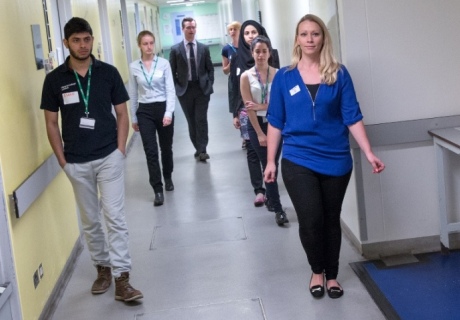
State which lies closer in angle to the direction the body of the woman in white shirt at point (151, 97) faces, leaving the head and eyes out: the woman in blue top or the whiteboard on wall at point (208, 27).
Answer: the woman in blue top

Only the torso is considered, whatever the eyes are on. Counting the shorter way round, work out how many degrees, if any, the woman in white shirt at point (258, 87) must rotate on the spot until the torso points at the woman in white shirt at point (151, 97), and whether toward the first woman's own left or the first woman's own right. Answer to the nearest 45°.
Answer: approximately 135° to the first woman's own right

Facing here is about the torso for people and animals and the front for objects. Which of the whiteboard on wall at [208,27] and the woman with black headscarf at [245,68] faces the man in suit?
the whiteboard on wall

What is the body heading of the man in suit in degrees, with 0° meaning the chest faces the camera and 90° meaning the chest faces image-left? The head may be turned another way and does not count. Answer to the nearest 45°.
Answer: approximately 0°

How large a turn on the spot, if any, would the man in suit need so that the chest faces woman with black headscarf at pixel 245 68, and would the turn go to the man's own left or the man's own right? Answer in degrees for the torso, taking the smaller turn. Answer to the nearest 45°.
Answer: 0° — they already face them
